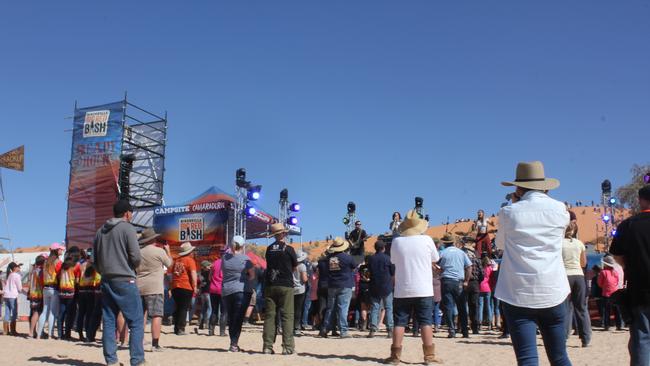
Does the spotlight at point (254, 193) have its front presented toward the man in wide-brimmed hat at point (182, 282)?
yes

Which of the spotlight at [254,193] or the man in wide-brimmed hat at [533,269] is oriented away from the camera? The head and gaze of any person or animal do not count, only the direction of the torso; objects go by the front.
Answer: the man in wide-brimmed hat

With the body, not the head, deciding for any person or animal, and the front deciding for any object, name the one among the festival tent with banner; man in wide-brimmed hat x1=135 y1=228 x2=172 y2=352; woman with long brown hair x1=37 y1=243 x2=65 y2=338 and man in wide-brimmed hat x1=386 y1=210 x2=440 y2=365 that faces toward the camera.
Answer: the festival tent with banner

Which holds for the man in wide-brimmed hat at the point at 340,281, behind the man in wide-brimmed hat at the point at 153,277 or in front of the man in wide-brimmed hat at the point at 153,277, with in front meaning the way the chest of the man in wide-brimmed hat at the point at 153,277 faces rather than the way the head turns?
in front

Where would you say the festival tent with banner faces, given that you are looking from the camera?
facing the viewer

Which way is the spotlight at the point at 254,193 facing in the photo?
toward the camera

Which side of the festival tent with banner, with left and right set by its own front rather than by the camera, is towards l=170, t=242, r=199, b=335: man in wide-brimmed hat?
front

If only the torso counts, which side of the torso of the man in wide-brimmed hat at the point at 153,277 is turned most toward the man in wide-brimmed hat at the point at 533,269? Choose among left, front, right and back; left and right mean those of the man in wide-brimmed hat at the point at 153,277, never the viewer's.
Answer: right

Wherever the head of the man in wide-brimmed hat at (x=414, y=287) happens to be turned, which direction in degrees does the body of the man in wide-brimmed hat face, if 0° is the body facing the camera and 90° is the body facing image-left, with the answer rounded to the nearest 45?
approximately 180°

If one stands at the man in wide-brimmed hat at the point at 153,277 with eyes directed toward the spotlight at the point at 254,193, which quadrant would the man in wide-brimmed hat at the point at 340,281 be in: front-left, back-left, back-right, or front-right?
front-right

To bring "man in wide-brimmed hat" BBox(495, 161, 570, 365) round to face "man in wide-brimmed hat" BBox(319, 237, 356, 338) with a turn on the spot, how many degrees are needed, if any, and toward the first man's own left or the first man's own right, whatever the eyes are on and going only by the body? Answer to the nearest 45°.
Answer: approximately 45° to the first man's own left

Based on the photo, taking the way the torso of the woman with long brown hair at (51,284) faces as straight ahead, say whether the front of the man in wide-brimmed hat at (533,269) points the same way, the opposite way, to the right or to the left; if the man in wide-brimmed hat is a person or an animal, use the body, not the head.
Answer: the same way

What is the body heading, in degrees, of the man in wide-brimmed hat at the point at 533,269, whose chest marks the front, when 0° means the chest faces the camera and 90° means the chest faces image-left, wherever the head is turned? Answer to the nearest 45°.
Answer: approximately 180°

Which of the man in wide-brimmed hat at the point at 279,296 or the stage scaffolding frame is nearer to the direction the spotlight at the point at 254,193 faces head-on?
the man in wide-brimmed hat

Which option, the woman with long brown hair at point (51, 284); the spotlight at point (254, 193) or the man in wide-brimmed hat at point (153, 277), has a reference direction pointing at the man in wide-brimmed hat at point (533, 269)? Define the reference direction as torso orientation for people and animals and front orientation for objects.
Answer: the spotlight
